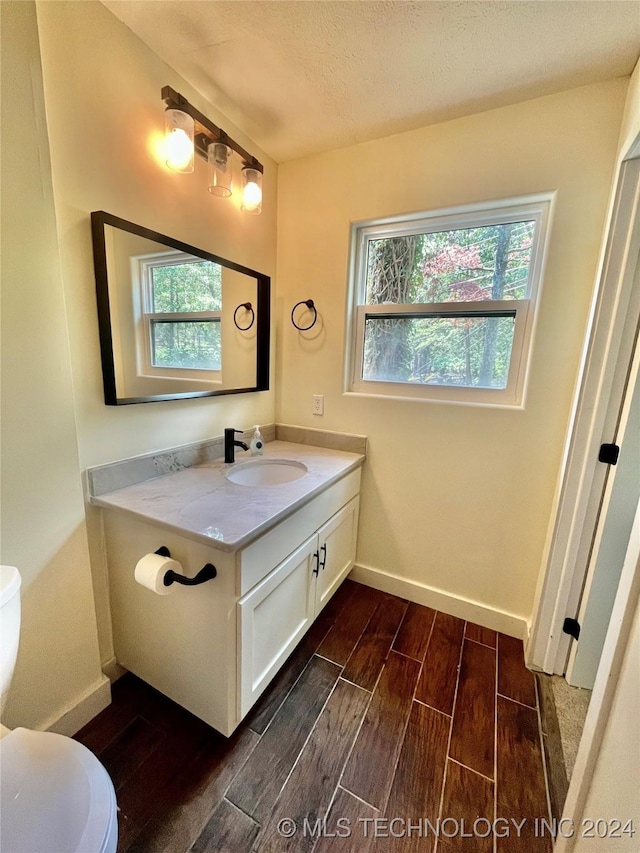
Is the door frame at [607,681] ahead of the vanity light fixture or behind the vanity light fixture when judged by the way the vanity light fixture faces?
ahead

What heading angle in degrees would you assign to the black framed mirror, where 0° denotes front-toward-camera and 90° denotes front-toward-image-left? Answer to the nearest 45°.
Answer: approximately 315°

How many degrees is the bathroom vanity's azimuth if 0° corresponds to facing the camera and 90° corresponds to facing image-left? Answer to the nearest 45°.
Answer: approximately 315°

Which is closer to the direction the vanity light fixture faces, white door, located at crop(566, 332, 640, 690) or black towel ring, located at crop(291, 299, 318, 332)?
the white door

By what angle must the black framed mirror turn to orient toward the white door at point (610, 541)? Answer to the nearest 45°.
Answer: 0° — it already faces it

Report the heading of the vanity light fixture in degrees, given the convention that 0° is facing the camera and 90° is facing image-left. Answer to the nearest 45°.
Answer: approximately 315°
